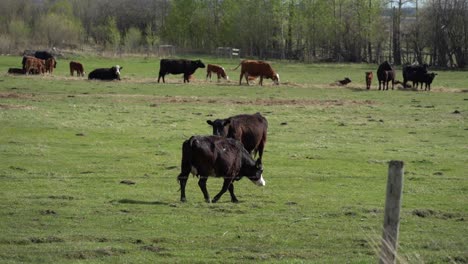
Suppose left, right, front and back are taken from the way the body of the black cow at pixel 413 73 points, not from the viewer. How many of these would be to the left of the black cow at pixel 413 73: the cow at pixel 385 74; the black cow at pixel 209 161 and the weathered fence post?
0

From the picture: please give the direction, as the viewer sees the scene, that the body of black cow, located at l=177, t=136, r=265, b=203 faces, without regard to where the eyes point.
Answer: to the viewer's right

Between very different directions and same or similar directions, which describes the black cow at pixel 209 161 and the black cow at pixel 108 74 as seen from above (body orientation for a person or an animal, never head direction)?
same or similar directions

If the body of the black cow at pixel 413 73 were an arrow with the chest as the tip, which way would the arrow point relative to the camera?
to the viewer's right

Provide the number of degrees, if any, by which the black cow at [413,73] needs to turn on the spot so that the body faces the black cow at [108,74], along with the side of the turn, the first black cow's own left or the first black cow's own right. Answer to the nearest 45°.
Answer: approximately 180°

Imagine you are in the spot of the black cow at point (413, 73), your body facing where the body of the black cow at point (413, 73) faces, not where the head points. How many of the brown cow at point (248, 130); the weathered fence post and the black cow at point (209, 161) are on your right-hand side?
3

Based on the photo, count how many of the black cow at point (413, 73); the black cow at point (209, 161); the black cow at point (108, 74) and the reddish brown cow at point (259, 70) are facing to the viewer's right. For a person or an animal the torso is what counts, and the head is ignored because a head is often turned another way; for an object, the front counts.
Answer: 4

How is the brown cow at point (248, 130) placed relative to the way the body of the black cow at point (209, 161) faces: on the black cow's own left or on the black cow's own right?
on the black cow's own left

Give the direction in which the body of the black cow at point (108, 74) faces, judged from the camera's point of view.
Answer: to the viewer's right

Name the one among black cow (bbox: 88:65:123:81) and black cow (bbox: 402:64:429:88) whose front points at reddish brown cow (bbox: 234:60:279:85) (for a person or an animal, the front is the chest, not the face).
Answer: black cow (bbox: 88:65:123:81)

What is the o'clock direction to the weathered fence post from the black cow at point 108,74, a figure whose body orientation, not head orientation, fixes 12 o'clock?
The weathered fence post is roughly at 3 o'clock from the black cow.

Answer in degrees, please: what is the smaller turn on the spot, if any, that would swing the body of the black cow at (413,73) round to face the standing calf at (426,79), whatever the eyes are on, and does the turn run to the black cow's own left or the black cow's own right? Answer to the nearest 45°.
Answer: approximately 45° to the black cow's own right

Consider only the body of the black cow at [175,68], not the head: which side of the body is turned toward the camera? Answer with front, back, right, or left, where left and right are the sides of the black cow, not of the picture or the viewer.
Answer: right

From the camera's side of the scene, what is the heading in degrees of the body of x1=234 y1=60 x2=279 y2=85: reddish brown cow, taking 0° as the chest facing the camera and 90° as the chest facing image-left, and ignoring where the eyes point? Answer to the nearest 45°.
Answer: approximately 270°
